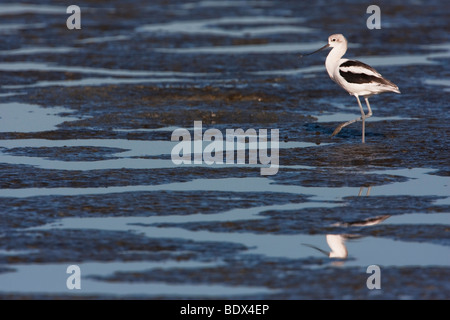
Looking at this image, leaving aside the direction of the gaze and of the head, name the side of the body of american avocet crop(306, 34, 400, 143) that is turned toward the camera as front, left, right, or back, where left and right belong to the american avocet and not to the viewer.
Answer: left
